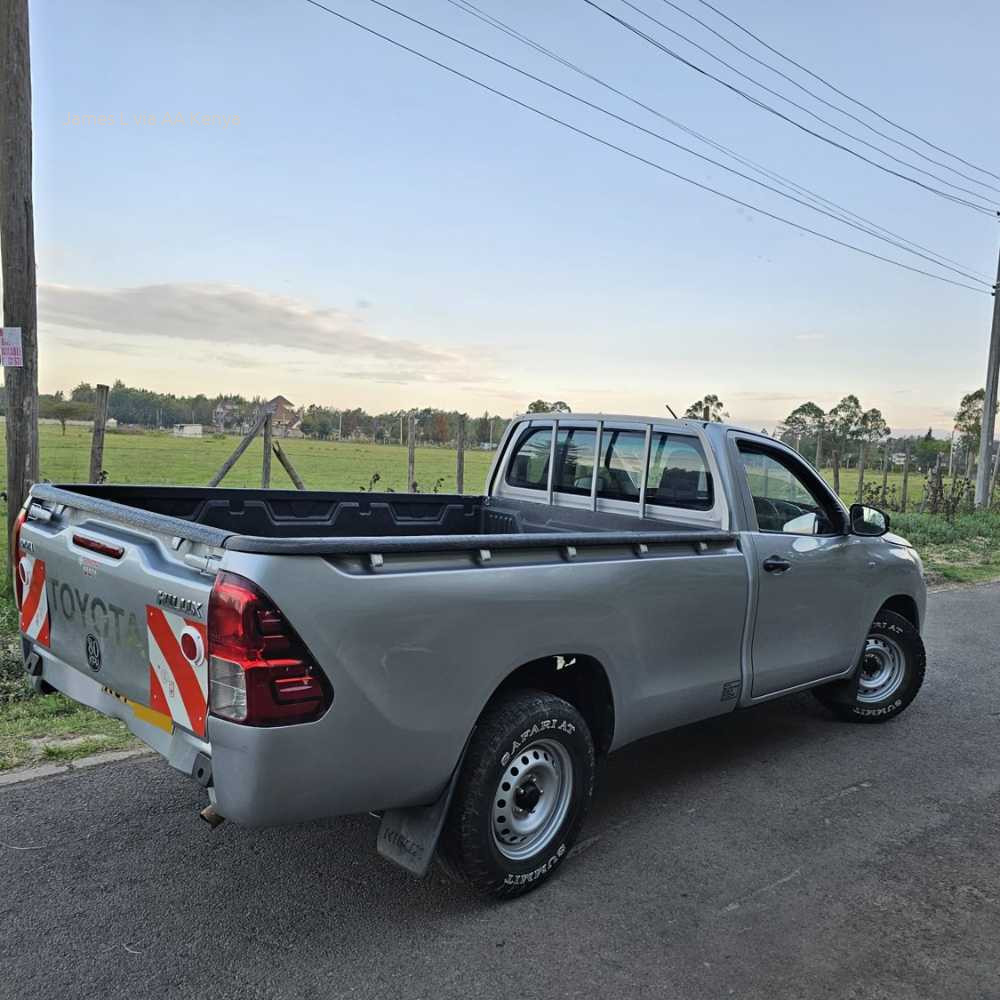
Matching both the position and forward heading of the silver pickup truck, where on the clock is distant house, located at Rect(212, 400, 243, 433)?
The distant house is roughly at 10 o'clock from the silver pickup truck.

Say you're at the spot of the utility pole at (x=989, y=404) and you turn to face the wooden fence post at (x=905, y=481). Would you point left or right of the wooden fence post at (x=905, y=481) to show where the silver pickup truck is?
left

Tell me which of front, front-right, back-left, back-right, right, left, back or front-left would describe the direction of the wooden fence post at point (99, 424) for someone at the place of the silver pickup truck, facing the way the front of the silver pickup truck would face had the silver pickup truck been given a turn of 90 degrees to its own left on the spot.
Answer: front

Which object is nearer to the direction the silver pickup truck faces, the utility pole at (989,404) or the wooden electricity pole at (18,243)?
the utility pole

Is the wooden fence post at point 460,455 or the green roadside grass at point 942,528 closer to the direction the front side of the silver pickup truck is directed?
the green roadside grass

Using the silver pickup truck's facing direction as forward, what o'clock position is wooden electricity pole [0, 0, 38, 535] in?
The wooden electricity pole is roughly at 9 o'clock from the silver pickup truck.

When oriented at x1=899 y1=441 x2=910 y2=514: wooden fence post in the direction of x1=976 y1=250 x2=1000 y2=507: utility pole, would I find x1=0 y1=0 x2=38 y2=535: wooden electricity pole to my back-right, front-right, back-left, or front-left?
back-right

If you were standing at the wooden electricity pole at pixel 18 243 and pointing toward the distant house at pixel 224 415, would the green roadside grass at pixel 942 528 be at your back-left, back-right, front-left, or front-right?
front-right

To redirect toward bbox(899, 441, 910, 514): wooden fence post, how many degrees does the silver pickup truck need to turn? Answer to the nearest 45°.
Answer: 0° — it already faces it

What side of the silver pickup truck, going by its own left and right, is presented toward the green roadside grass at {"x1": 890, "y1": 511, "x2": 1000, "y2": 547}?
front

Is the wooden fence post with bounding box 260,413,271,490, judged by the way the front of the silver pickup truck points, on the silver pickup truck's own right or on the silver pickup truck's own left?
on the silver pickup truck's own left

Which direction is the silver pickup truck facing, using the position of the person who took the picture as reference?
facing away from the viewer and to the right of the viewer
